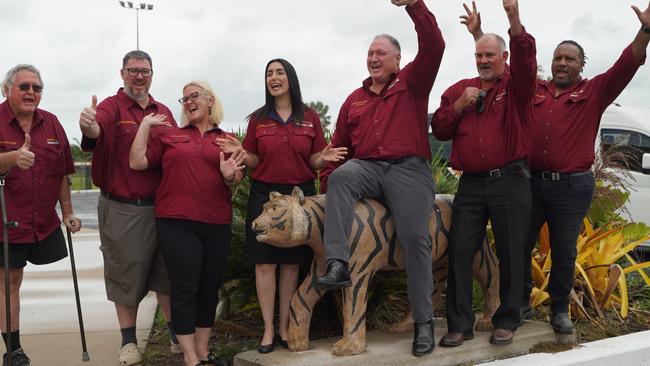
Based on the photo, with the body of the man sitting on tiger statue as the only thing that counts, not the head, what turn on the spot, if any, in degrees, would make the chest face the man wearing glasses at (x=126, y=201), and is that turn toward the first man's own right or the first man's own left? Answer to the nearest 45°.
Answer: approximately 45° to the first man's own right

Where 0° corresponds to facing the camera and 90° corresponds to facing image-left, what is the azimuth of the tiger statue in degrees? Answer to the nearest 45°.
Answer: approximately 45°

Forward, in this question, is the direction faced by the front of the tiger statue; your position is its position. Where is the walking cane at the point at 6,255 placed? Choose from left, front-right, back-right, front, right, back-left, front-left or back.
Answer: front-right

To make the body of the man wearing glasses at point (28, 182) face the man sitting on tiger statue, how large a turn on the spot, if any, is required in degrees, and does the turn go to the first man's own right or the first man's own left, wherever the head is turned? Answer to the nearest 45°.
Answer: approximately 45° to the first man's own left

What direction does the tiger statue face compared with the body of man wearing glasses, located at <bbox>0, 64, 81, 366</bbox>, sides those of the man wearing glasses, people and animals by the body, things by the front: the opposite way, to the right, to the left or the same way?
to the right

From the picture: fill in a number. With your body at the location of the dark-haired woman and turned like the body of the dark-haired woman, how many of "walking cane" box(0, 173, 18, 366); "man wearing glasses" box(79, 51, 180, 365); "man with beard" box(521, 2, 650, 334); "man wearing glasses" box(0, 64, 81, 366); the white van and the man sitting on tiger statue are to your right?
3

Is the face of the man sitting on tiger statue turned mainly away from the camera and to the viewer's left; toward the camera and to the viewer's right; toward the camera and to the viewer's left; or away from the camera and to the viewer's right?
toward the camera and to the viewer's left

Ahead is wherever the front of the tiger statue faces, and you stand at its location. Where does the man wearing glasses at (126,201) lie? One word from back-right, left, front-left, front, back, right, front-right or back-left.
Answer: front-right

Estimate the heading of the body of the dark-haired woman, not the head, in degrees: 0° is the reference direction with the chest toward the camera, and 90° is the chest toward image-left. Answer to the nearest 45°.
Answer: approximately 0°

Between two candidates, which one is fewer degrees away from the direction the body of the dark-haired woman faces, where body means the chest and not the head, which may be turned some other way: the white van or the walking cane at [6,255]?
the walking cane

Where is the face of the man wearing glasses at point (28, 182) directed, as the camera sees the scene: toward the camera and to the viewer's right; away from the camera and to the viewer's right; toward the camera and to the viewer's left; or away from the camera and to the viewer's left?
toward the camera and to the viewer's right

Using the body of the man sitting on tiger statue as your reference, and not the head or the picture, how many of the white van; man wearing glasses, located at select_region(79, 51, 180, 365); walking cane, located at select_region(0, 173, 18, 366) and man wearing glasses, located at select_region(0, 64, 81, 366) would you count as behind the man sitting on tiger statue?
1

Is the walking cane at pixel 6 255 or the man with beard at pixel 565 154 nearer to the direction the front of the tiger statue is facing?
the walking cane
